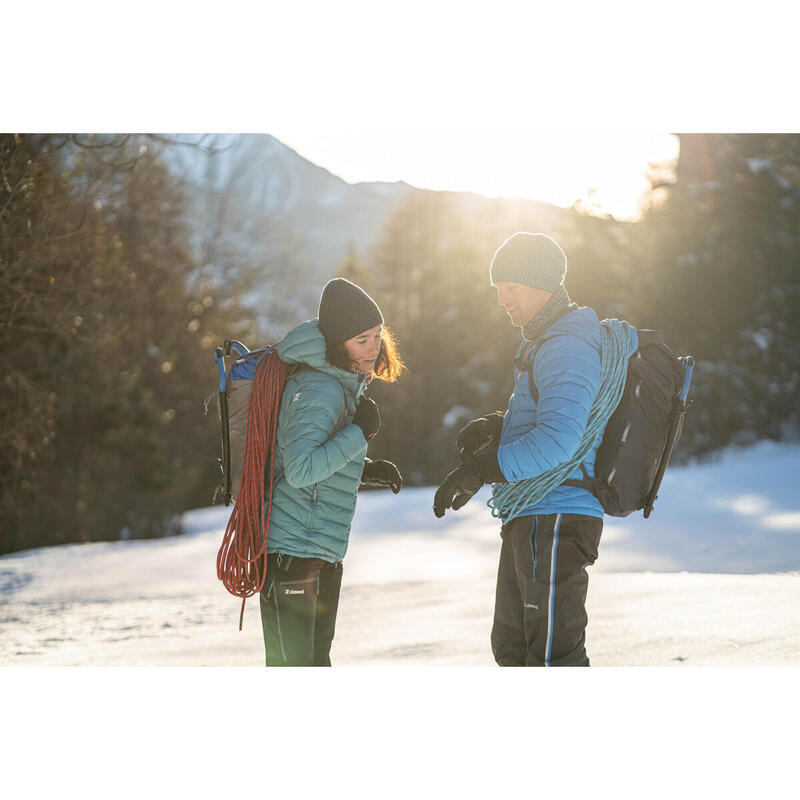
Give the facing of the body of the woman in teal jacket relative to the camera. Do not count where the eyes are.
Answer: to the viewer's right

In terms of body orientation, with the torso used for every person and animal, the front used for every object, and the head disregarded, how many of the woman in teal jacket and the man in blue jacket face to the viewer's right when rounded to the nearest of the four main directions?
1

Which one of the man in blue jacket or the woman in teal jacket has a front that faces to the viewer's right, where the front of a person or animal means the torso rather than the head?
the woman in teal jacket

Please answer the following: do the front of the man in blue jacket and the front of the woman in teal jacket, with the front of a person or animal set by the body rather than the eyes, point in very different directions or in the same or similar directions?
very different directions

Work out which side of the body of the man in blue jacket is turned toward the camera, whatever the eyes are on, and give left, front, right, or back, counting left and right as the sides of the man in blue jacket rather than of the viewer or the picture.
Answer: left

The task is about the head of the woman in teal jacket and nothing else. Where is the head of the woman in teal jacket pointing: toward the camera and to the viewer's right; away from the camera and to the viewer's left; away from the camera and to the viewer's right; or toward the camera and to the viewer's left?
toward the camera and to the viewer's right
